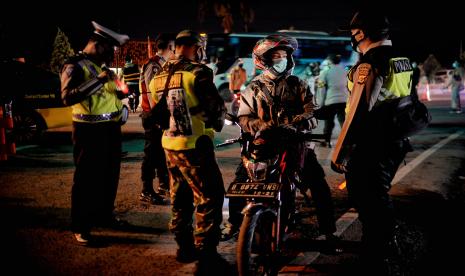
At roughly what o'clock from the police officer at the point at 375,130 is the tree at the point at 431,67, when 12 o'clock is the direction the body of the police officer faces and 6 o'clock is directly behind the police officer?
The tree is roughly at 3 o'clock from the police officer.

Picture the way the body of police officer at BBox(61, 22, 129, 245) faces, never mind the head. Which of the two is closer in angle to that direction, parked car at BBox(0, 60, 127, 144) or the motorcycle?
the motorcycle

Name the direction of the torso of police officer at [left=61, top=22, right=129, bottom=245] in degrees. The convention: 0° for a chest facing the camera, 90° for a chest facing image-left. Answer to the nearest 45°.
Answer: approximately 315°

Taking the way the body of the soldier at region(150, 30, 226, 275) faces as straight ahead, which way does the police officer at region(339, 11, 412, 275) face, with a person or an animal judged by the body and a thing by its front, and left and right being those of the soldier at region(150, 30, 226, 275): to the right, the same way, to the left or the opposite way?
to the left

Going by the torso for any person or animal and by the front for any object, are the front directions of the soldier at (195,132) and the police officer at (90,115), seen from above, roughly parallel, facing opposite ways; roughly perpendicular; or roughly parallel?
roughly perpendicular

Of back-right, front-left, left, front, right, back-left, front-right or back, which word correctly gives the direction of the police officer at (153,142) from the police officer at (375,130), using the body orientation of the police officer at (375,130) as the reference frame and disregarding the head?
front-right

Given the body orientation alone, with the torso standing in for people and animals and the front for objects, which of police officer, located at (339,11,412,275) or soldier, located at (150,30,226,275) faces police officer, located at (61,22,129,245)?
police officer, located at (339,11,412,275)

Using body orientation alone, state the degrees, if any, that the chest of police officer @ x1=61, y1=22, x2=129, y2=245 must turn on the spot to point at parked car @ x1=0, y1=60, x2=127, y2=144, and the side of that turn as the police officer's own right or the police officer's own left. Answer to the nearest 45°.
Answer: approximately 135° to the police officer's own left

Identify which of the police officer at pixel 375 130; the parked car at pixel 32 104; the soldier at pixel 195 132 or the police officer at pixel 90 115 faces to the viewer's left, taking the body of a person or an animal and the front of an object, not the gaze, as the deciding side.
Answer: the police officer at pixel 375 130

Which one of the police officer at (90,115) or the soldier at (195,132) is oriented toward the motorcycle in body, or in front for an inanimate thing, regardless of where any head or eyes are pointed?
the police officer at (90,115)

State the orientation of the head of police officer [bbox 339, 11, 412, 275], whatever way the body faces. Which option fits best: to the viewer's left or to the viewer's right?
to the viewer's left

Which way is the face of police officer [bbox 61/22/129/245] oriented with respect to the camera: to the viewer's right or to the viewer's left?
to the viewer's right

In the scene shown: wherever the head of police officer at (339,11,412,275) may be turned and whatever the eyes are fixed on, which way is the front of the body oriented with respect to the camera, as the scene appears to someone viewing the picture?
to the viewer's left
